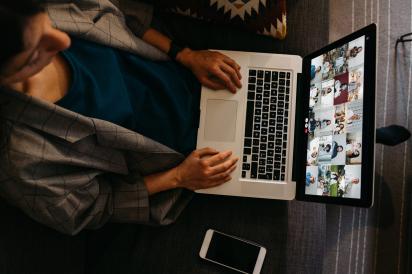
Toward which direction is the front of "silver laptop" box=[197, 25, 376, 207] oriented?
to the viewer's left

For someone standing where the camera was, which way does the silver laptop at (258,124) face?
facing to the left of the viewer
